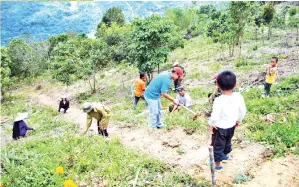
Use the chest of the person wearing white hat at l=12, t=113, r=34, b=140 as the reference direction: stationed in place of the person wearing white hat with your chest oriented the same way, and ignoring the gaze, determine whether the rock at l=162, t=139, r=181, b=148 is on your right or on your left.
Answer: on your right

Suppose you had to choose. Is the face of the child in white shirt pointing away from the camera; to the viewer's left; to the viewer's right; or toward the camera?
away from the camera

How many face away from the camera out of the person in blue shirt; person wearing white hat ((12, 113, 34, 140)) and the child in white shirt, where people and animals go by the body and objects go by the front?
1

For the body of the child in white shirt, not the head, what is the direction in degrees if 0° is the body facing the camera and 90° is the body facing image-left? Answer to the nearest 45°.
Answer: approximately 180°

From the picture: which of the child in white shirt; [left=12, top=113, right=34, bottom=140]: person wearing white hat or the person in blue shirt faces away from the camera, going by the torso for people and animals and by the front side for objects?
the child in white shirt

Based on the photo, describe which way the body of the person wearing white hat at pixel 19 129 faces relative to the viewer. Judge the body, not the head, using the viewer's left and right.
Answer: facing to the right of the viewer

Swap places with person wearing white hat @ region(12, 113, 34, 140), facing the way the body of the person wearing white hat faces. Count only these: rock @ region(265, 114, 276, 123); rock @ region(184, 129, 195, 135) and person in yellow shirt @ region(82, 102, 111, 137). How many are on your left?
0

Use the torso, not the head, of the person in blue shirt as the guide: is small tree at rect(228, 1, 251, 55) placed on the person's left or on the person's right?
on the person's left

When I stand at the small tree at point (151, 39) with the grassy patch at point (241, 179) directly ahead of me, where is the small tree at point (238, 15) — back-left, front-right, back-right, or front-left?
back-left

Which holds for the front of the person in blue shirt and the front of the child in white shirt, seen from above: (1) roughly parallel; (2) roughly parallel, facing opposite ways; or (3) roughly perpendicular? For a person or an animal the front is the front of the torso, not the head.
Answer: roughly perpendicular

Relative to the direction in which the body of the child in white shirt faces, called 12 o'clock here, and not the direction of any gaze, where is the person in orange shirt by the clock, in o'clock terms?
The person in orange shirt is roughly at 11 o'clock from the child in white shirt.

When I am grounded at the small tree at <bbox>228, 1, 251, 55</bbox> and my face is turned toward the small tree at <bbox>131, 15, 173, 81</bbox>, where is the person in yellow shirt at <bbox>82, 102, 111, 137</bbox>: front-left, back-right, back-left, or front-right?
front-left

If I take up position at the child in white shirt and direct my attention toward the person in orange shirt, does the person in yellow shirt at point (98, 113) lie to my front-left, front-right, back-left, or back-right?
front-left

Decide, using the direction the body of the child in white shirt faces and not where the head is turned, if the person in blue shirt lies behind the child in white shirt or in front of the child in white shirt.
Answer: in front

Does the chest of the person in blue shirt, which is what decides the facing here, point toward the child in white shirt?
no
